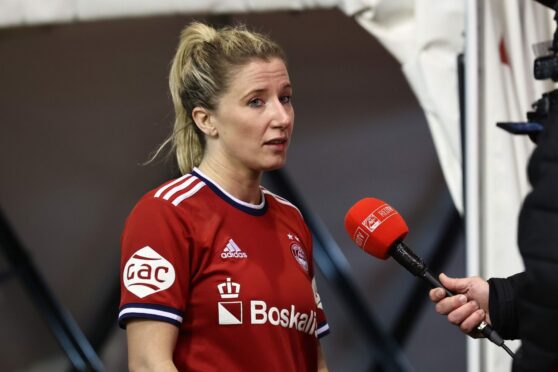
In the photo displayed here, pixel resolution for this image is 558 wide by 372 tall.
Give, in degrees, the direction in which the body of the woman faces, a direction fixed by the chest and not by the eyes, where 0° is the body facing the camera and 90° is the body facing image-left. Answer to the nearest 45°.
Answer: approximately 315°

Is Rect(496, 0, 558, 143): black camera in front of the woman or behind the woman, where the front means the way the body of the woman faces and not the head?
in front

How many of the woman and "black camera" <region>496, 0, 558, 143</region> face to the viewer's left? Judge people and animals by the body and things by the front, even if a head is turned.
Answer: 1

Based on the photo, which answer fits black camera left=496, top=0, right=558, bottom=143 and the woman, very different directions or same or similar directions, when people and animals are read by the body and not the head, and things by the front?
very different directions

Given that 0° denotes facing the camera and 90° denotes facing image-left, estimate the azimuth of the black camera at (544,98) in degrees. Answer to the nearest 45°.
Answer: approximately 90°

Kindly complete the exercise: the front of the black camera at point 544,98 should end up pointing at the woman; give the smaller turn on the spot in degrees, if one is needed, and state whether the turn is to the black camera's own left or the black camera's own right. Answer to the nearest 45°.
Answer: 0° — it already faces them

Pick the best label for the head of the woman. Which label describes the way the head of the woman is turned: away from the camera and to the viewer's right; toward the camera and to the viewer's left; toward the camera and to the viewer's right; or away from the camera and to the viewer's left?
toward the camera and to the viewer's right
